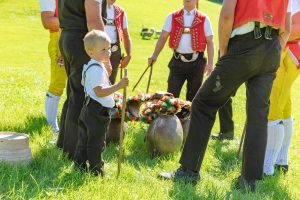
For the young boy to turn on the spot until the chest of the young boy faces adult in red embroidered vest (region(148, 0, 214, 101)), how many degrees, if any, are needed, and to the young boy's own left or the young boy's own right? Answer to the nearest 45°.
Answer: approximately 45° to the young boy's own left

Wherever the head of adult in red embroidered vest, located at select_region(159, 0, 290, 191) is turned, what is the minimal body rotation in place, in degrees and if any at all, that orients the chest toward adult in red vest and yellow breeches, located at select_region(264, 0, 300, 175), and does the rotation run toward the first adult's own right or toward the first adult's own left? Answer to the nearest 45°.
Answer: approximately 90° to the first adult's own right

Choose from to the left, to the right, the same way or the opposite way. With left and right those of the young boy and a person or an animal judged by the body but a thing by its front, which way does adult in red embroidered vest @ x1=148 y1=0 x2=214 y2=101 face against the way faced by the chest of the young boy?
to the right

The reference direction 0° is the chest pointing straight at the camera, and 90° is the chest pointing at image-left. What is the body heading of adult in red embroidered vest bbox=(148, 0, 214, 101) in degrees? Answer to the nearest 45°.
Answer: approximately 0°

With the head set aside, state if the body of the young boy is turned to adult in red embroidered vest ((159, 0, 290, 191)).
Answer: yes

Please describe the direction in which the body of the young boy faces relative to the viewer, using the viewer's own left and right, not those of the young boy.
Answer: facing to the right of the viewer

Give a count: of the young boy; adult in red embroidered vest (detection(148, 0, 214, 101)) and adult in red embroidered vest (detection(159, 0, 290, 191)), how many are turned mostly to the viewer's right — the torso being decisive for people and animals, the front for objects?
1

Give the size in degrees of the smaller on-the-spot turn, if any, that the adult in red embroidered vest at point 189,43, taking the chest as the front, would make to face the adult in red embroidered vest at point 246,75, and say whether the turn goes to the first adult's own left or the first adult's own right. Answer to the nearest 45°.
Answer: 0° — they already face them

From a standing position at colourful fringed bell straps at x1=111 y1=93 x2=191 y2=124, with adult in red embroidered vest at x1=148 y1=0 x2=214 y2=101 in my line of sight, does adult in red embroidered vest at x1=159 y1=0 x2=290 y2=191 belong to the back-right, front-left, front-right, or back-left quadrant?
back-right

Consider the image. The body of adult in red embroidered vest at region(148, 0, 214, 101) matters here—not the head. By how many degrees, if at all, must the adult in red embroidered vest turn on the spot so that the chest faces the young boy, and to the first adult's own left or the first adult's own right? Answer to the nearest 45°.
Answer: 0° — they already face them

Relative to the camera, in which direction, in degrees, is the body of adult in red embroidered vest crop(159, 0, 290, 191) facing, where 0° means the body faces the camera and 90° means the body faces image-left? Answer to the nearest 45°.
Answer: approximately 135°
